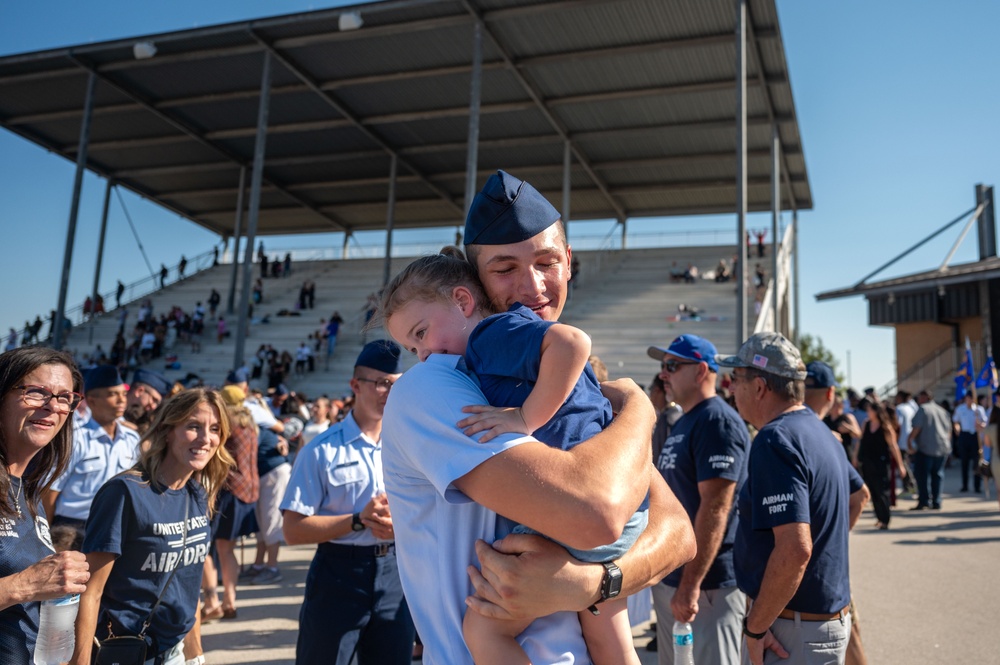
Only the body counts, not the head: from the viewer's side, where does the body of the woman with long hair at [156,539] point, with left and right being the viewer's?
facing the viewer and to the right of the viewer

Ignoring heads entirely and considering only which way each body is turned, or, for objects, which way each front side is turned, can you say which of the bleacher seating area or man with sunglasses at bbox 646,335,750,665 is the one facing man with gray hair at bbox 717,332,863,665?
the bleacher seating area

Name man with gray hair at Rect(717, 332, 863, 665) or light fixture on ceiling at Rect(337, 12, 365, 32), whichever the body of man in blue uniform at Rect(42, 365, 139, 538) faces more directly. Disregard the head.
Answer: the man with gray hair

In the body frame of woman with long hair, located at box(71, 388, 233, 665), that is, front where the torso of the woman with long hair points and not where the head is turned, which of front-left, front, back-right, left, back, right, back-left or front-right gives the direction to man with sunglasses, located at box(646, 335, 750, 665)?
front-left

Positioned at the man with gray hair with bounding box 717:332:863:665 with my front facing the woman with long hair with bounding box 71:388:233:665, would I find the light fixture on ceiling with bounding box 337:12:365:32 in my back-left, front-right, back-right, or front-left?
front-right

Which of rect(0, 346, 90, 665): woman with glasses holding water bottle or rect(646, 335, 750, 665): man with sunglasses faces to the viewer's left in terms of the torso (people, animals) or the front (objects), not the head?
the man with sunglasses

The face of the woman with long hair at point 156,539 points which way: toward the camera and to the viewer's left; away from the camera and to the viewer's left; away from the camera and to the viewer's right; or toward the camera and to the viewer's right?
toward the camera and to the viewer's right

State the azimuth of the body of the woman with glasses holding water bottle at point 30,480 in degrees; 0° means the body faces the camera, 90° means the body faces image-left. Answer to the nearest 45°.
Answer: approximately 315°

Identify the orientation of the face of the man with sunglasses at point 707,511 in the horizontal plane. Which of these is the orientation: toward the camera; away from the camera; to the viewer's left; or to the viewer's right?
to the viewer's left

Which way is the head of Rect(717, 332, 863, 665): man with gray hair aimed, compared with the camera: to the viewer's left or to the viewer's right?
to the viewer's left

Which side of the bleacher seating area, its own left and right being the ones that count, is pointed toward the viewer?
front

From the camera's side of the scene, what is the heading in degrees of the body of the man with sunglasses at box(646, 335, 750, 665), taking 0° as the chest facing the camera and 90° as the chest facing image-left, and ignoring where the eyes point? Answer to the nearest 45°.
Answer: approximately 90°

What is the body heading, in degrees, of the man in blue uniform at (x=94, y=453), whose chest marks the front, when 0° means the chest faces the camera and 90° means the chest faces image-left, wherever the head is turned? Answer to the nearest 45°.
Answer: approximately 315°
